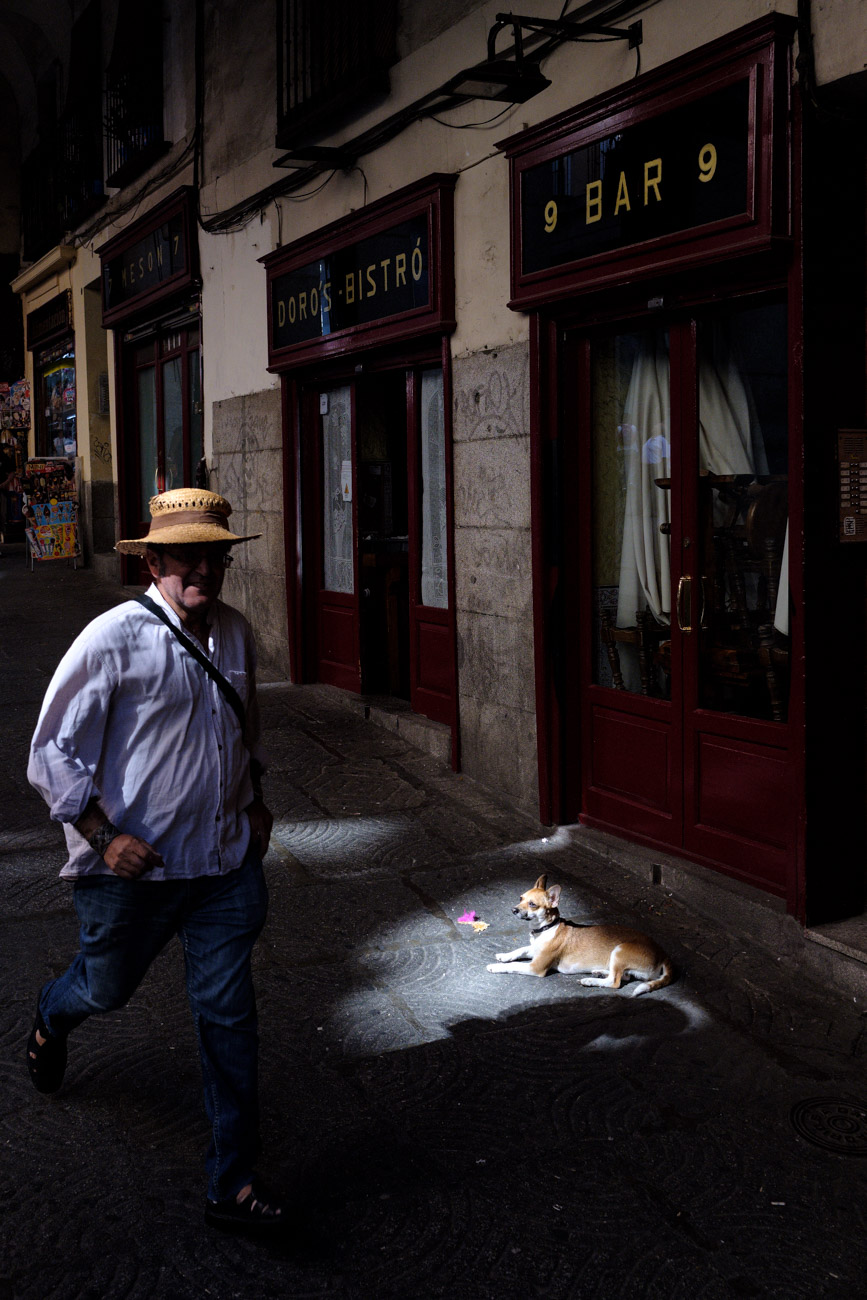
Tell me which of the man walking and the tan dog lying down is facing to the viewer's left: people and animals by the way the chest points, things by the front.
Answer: the tan dog lying down

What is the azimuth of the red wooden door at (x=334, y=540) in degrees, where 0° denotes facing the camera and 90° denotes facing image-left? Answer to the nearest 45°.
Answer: approximately 45°

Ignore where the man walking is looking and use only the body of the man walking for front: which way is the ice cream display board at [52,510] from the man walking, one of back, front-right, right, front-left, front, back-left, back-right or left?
back-left

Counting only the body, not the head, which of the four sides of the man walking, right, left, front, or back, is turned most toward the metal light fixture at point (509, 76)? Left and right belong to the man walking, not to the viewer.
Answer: left

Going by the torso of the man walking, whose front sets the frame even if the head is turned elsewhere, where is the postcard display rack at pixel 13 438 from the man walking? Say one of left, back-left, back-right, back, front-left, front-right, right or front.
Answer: back-left

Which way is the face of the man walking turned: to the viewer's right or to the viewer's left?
to the viewer's right

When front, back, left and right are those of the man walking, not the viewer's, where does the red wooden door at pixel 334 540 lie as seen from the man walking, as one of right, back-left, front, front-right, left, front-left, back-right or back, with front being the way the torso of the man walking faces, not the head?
back-left

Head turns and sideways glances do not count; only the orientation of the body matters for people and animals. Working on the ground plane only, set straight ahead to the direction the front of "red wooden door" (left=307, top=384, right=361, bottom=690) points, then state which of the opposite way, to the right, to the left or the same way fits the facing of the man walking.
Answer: to the left

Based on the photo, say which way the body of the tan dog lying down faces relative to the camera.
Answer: to the viewer's left

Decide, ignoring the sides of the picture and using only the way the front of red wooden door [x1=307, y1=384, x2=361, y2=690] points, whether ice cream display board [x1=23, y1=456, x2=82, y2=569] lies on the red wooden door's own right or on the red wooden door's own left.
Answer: on the red wooden door's own right

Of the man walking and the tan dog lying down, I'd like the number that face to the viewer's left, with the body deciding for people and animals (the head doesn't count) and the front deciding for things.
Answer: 1

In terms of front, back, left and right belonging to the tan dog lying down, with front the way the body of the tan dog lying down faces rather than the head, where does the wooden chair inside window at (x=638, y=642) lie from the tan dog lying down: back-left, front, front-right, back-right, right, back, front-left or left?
right
